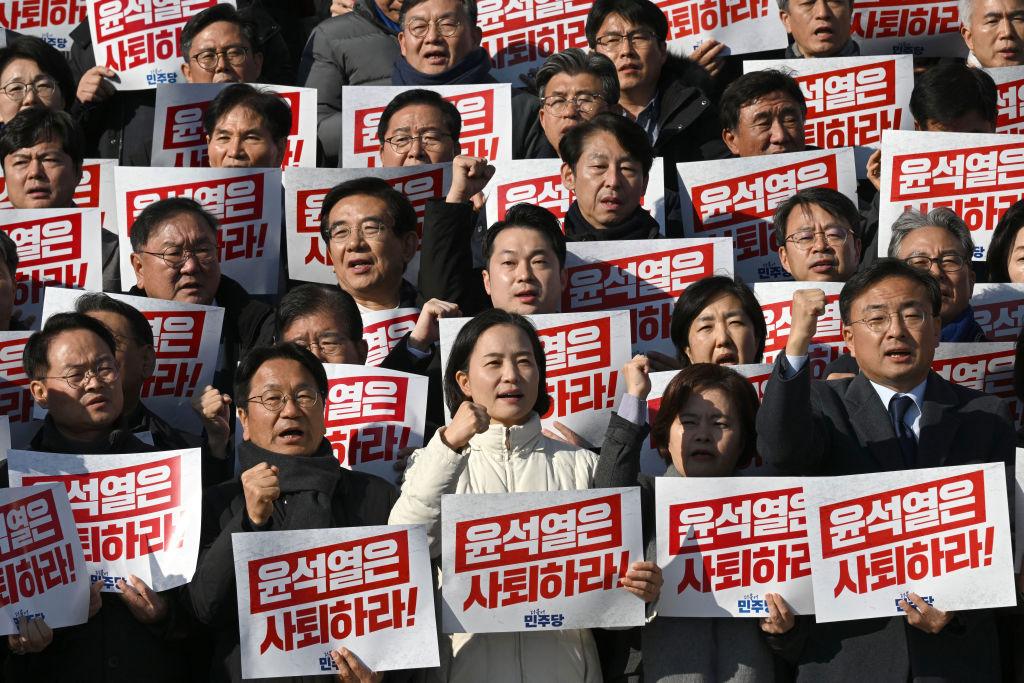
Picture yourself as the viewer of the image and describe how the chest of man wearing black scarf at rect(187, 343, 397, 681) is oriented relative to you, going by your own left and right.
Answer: facing the viewer

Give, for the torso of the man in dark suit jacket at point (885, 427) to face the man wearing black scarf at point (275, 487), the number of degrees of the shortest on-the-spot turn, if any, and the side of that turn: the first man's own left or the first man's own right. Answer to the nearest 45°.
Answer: approximately 90° to the first man's own right

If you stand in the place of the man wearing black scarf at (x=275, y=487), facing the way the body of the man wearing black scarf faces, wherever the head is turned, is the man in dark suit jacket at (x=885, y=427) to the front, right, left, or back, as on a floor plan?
left

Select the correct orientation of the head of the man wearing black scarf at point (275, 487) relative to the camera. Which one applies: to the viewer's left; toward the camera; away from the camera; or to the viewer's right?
toward the camera

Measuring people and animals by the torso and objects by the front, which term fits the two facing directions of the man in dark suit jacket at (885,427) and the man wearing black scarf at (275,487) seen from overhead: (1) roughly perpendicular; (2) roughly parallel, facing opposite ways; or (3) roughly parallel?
roughly parallel

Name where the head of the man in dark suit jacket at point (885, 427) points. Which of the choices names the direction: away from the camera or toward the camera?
toward the camera

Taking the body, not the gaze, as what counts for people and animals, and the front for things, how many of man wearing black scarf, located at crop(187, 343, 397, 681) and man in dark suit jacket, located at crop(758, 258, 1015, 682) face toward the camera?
2

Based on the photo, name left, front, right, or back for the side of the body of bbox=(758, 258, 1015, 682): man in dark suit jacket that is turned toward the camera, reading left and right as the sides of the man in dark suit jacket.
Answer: front
